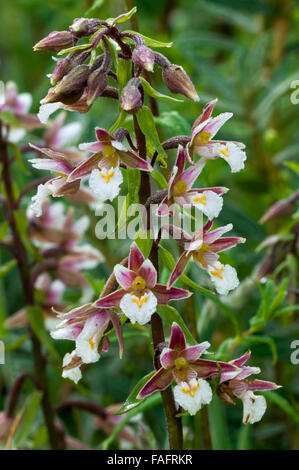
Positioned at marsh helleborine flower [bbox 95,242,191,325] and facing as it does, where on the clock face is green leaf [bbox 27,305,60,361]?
The green leaf is roughly at 5 o'clock from the marsh helleborine flower.

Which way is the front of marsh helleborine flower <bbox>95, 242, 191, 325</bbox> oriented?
toward the camera

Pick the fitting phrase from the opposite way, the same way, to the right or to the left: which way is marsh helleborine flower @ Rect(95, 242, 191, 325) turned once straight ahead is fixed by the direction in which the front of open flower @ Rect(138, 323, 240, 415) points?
the same way

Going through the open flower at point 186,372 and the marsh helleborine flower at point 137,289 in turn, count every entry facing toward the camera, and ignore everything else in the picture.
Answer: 2

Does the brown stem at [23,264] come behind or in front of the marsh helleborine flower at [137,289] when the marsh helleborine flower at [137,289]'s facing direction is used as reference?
behind

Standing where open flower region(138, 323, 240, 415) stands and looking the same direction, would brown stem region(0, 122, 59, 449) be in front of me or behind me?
behind

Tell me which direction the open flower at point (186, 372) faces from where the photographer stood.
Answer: facing the viewer
